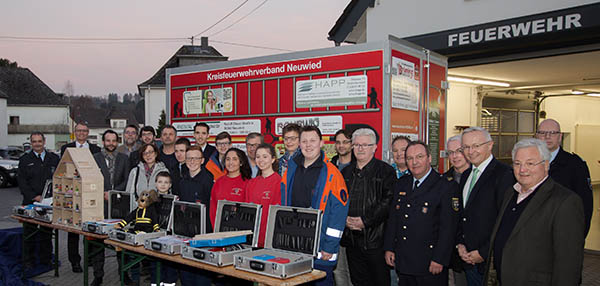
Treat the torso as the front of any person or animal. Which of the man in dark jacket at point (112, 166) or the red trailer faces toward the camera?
the man in dark jacket

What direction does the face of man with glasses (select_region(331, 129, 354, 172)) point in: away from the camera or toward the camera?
toward the camera

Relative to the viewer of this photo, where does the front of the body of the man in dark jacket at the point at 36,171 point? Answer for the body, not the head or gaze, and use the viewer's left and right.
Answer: facing the viewer

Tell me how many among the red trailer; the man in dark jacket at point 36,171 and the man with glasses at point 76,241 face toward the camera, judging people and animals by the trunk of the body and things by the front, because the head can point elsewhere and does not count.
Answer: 2

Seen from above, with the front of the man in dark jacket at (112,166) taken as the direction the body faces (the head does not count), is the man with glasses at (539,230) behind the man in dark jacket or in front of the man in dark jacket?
in front

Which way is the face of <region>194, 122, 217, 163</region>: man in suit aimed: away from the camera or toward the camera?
toward the camera

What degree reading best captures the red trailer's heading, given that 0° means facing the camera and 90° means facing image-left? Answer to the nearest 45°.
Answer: approximately 135°

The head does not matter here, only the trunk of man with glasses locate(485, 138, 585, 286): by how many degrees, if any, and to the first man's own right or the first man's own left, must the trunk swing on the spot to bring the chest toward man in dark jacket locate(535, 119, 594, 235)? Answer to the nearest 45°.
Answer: approximately 135° to the first man's own right

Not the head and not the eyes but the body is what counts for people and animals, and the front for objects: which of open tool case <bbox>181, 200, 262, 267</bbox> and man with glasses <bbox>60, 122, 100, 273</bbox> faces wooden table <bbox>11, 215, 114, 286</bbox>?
the man with glasses

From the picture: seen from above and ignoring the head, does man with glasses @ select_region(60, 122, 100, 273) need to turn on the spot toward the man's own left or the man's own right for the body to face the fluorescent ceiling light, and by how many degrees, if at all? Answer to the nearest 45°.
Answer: approximately 90° to the man's own left

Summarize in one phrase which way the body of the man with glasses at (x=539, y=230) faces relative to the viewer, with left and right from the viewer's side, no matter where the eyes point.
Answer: facing the viewer and to the left of the viewer

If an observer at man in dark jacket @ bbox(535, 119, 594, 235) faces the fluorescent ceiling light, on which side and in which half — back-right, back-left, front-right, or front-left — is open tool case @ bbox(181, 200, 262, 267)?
back-left

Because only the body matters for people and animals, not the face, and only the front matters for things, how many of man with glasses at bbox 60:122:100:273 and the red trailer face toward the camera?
1

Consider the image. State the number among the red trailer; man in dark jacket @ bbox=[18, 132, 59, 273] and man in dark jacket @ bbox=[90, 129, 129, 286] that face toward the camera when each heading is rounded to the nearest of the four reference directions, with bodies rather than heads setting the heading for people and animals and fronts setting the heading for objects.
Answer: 2

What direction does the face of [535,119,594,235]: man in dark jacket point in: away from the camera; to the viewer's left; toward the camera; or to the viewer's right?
toward the camera

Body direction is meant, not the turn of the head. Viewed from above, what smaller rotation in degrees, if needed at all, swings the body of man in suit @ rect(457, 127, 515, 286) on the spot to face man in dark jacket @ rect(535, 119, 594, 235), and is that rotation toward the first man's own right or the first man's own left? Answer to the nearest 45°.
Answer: approximately 180°

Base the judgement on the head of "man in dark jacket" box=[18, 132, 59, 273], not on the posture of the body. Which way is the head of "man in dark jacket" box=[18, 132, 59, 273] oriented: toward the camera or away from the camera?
toward the camera

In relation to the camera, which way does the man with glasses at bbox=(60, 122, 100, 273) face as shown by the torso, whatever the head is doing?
toward the camera
